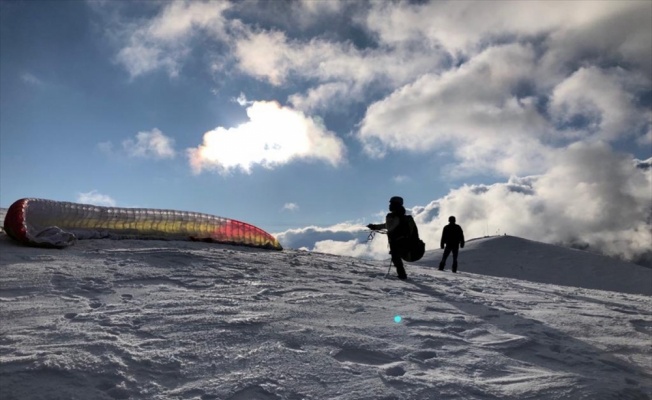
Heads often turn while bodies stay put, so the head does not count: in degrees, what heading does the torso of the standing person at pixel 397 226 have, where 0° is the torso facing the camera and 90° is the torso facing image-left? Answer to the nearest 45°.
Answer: approximately 90°

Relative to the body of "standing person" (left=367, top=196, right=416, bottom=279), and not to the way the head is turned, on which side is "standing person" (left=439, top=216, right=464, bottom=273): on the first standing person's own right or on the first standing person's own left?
on the first standing person's own right
